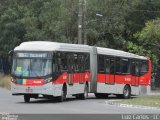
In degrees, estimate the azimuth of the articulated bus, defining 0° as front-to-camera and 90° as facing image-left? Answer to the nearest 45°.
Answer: approximately 45°
